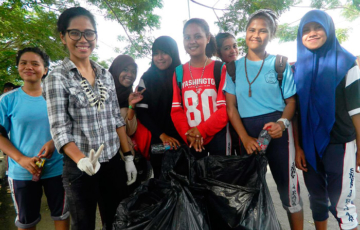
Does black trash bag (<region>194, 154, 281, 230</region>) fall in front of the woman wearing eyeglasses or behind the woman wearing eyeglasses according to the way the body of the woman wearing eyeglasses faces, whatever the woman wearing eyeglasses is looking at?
in front

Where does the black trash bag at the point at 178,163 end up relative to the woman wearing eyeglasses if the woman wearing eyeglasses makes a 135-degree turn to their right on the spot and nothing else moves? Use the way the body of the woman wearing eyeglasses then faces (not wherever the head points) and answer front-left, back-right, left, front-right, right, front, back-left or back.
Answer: back

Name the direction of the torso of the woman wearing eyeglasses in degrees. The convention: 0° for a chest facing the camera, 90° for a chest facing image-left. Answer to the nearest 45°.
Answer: approximately 315°

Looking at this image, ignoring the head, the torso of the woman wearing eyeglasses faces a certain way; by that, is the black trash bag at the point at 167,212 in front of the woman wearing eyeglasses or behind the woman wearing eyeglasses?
in front

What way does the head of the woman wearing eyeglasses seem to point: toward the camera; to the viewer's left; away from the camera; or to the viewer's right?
toward the camera
